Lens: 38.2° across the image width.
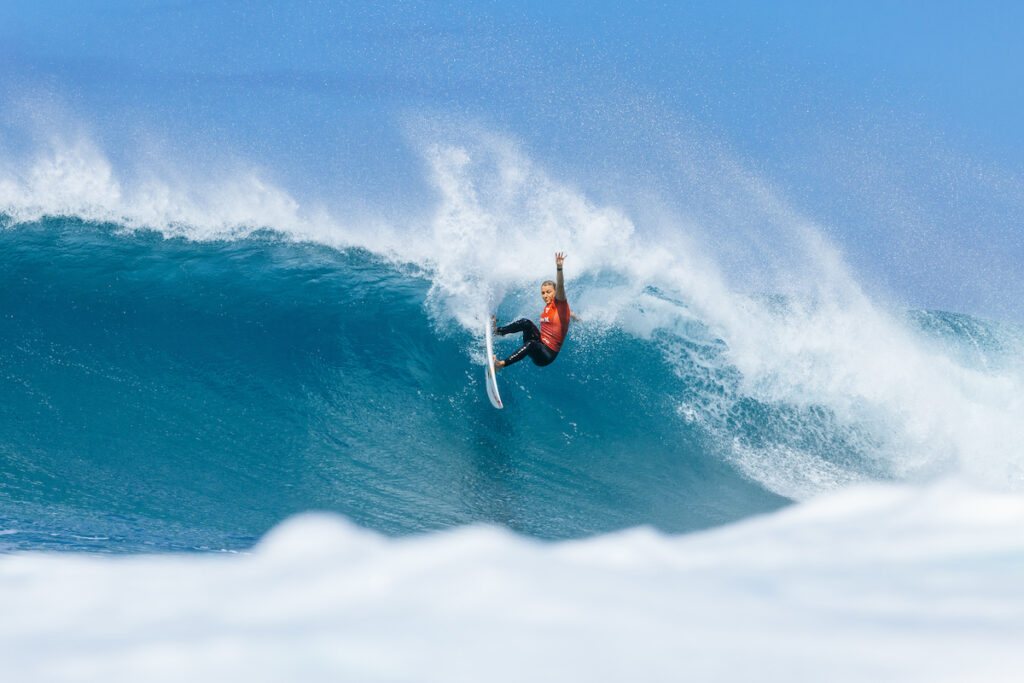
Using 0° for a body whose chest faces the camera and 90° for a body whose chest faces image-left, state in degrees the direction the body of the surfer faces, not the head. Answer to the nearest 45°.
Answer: approximately 45°
